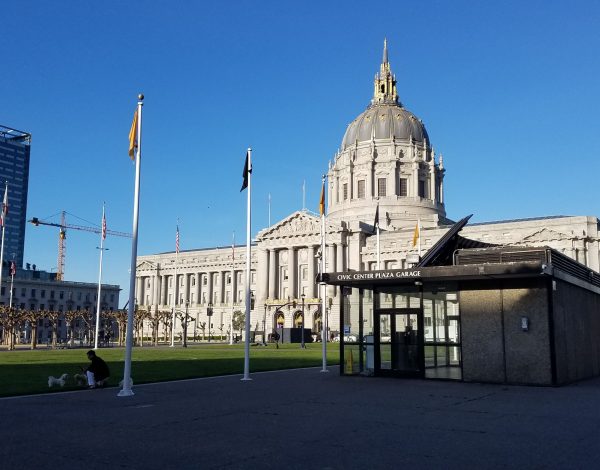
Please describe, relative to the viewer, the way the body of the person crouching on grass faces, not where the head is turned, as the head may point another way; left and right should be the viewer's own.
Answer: facing to the left of the viewer
